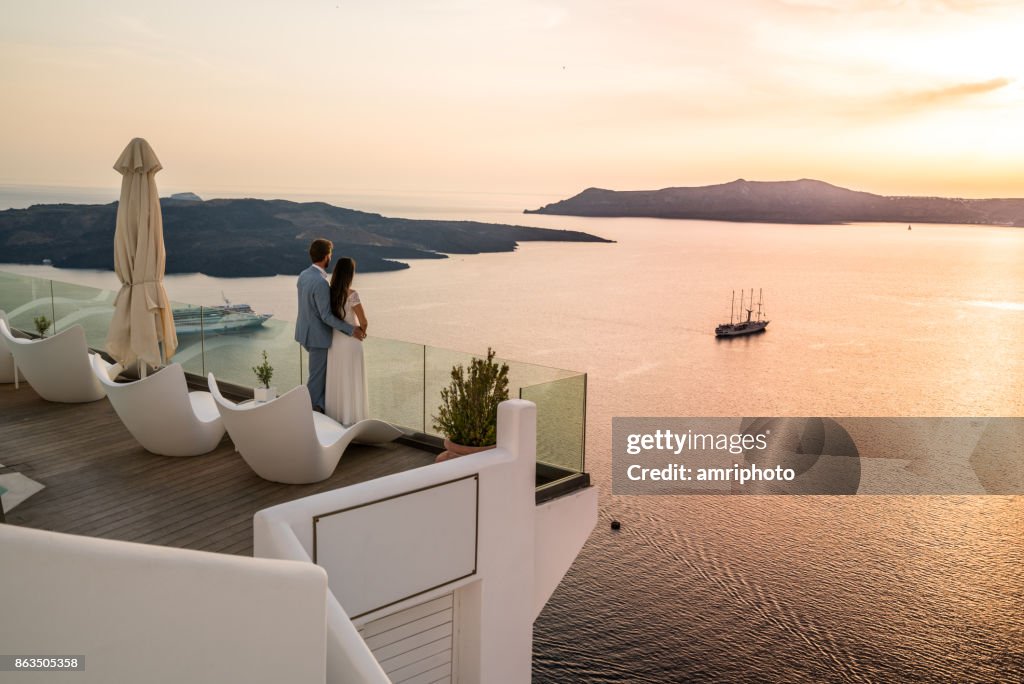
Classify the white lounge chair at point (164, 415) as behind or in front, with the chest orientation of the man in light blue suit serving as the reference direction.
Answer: behind

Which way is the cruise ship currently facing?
to the viewer's right

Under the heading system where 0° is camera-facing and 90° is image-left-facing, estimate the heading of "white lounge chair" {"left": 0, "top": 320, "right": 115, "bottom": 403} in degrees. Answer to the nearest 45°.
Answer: approximately 225°

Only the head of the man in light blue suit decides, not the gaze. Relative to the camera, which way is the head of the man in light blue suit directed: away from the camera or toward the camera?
away from the camera

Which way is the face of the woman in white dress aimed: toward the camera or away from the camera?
away from the camera

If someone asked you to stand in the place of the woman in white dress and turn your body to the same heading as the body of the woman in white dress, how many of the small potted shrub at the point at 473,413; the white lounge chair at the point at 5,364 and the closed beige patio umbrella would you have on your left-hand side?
2

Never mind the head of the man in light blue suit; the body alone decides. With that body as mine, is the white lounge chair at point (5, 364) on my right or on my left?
on my left

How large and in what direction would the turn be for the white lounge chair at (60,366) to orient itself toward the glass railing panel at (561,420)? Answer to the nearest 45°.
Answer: approximately 90° to its right

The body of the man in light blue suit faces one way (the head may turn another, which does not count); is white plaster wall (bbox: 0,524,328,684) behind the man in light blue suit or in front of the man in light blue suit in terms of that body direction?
behind

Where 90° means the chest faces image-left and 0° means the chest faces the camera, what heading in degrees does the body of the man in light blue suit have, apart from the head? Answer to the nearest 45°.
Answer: approximately 225°

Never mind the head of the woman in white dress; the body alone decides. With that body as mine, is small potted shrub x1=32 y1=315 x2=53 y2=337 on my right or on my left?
on my left

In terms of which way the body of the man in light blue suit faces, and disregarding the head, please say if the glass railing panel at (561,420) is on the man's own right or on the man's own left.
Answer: on the man's own right

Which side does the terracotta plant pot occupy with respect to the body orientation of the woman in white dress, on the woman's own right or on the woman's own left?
on the woman's own right
